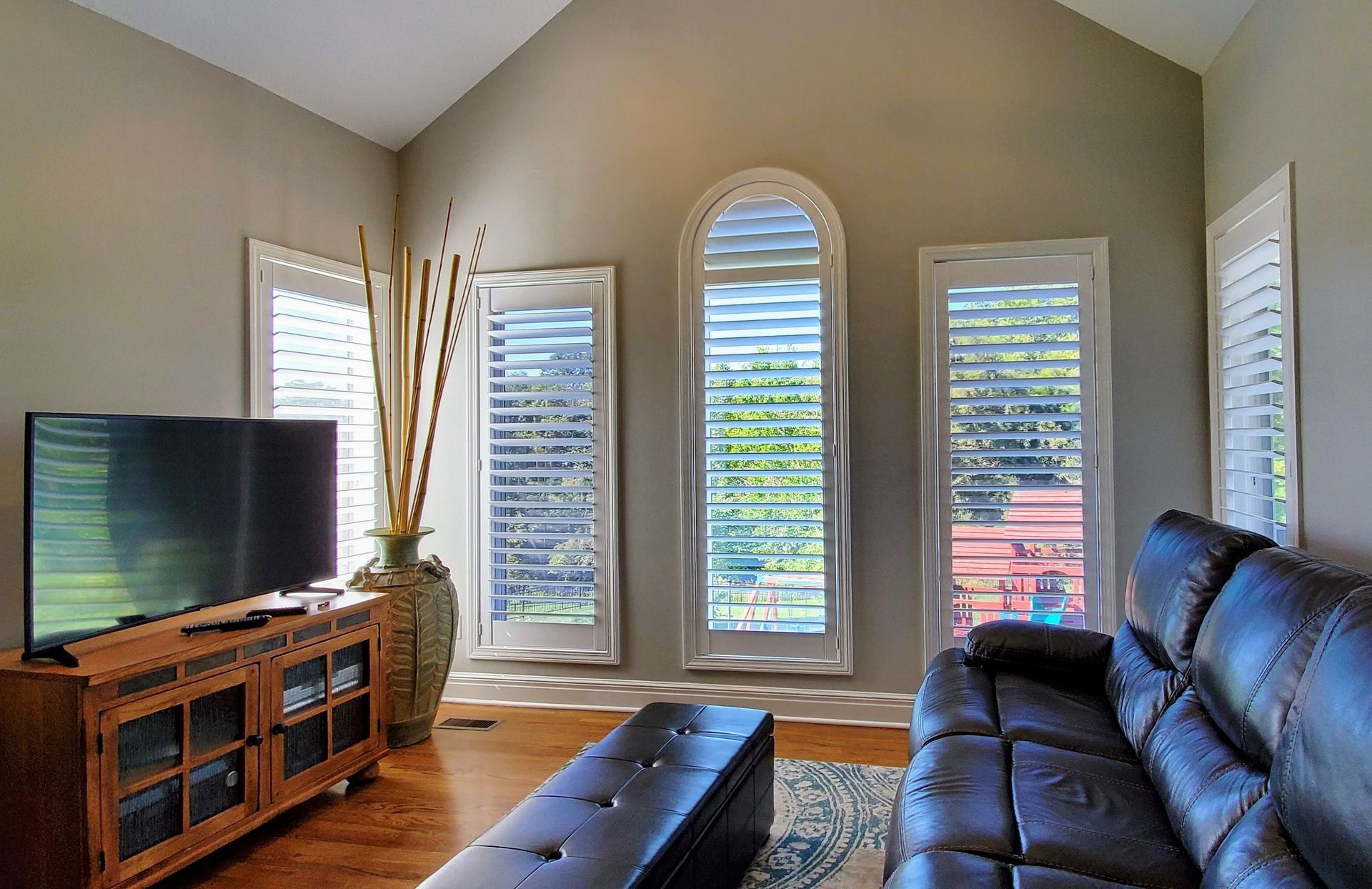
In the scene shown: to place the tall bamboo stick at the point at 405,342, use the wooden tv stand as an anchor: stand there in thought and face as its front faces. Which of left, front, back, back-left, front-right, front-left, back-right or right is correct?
left

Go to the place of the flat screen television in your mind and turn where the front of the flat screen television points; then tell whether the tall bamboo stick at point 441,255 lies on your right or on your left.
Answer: on your left

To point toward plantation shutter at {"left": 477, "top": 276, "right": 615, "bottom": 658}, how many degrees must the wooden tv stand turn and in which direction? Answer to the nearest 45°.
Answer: approximately 90° to its left

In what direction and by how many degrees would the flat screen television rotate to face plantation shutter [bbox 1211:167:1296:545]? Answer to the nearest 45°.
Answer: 0° — it already faces it

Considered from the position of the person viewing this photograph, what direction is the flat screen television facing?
facing the viewer and to the right of the viewer

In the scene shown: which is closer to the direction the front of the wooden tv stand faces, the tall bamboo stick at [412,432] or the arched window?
the arched window

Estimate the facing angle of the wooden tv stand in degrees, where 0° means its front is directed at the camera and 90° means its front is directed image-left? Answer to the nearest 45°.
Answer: approximately 315°
